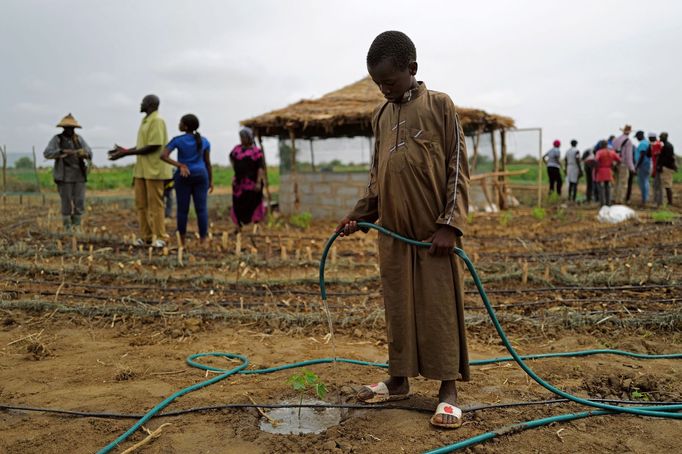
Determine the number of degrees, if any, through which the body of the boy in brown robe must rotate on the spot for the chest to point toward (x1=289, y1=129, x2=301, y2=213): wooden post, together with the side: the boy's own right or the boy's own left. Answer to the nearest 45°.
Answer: approximately 135° to the boy's own right

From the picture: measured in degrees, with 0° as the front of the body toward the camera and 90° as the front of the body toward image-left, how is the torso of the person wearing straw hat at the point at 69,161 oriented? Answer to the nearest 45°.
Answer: approximately 0°

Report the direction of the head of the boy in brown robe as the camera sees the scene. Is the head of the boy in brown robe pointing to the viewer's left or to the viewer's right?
to the viewer's left

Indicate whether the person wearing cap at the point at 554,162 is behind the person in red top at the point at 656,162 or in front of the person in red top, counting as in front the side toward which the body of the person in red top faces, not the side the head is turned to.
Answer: in front

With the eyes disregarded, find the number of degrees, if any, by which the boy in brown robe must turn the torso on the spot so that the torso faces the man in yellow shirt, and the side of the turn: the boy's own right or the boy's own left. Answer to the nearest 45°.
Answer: approximately 90° to the boy's own right

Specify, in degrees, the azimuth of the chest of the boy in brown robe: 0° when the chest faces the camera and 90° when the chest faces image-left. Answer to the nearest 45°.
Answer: approximately 45°

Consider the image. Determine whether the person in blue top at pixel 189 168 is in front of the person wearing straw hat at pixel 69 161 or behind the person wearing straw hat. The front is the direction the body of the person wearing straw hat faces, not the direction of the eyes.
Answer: in front

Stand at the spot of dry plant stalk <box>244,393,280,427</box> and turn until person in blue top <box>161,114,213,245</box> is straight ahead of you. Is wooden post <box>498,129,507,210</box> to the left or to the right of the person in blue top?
right

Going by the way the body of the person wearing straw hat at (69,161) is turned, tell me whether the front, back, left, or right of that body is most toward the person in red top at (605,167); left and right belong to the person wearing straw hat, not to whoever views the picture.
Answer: left
